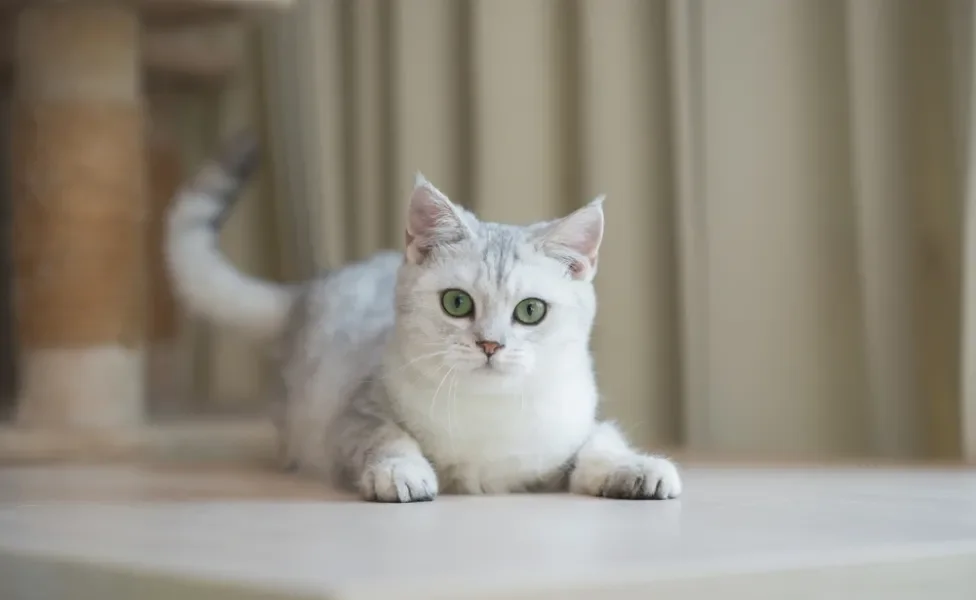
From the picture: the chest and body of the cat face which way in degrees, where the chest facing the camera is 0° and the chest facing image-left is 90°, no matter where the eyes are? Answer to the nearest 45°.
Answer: approximately 315°

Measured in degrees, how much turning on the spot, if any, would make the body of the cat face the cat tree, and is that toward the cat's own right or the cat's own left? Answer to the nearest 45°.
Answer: approximately 180°
